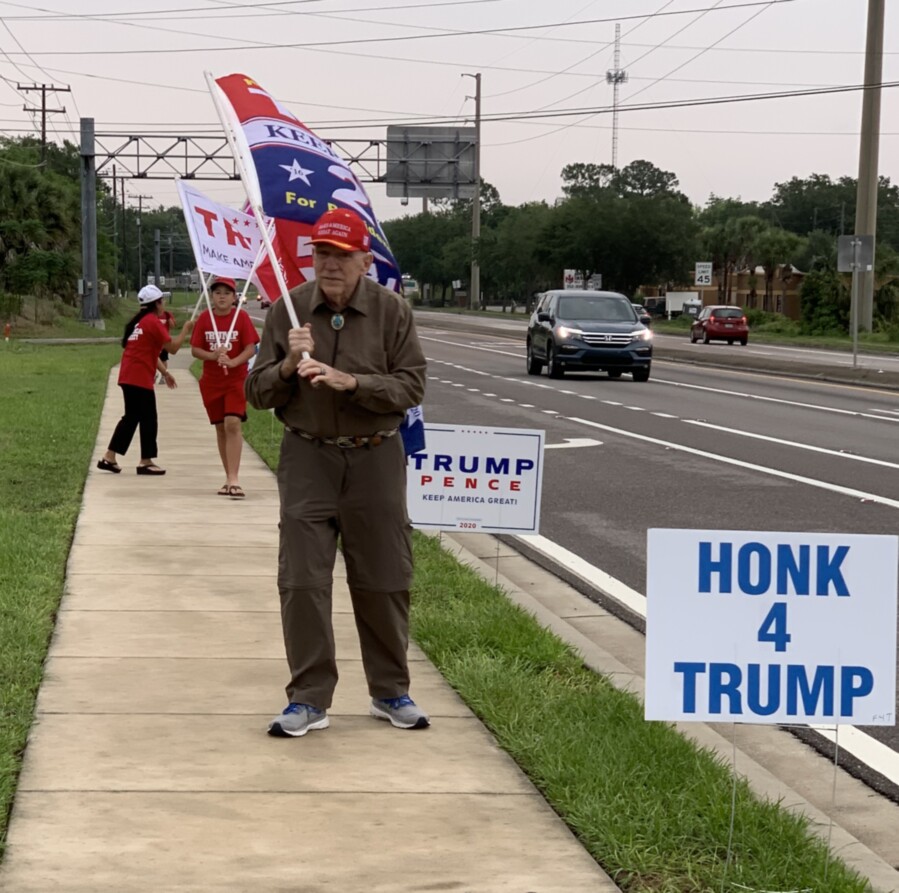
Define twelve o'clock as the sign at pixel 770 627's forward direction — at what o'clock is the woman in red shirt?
The woman in red shirt is roughly at 5 o'clock from the sign.

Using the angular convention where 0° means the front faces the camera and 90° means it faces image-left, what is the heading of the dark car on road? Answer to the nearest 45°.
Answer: approximately 0°

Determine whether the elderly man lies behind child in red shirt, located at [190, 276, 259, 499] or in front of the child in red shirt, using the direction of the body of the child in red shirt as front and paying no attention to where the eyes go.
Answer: in front

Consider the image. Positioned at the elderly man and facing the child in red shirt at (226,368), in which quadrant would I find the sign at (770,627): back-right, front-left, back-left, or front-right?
back-right

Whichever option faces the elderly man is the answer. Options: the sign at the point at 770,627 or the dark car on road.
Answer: the dark car on road

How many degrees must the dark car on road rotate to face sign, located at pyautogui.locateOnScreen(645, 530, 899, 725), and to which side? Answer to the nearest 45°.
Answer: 0° — it already faces it

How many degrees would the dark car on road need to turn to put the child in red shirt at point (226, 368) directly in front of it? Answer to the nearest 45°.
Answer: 0° — it already faces them

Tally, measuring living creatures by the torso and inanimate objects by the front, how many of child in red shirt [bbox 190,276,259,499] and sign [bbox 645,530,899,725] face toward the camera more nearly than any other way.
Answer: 2

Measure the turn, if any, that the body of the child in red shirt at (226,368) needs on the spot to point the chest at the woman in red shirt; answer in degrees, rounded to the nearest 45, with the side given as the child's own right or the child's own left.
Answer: approximately 135° to the child's own right

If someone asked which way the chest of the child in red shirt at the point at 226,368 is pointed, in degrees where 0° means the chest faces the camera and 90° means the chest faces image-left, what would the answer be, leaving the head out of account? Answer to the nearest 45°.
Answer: approximately 0°

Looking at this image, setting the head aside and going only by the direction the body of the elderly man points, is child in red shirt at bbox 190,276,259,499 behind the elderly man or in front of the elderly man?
behind
